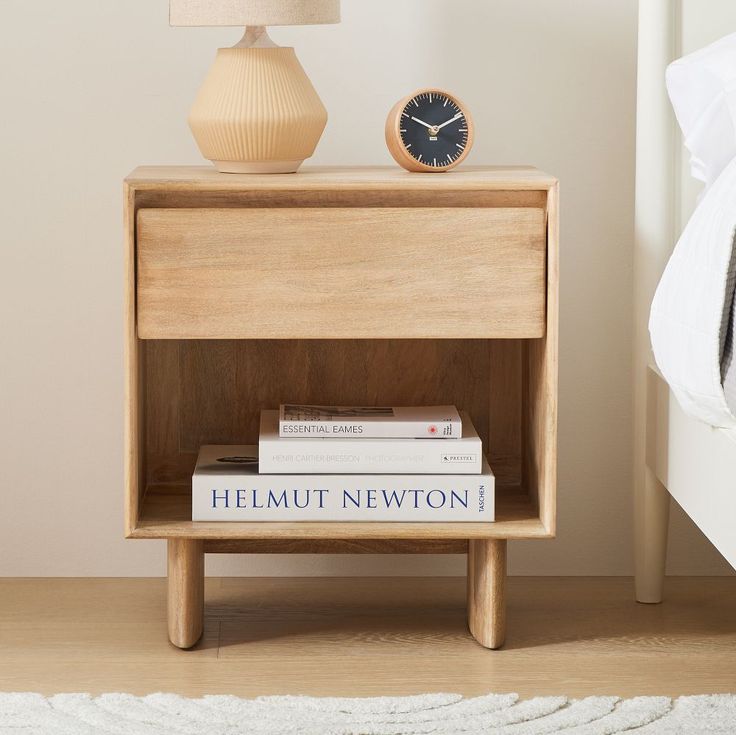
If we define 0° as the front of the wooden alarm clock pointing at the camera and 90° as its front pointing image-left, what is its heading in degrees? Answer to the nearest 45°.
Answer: approximately 315°
